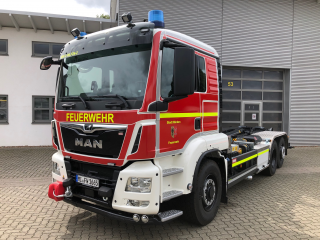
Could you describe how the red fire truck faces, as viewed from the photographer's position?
facing the viewer and to the left of the viewer
